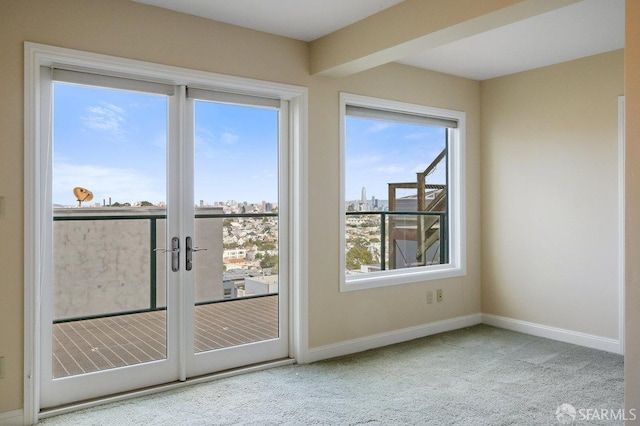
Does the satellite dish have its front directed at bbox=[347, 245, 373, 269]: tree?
no

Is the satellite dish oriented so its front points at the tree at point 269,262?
no

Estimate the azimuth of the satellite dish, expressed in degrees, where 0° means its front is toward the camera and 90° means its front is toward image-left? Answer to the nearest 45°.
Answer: approximately 315°

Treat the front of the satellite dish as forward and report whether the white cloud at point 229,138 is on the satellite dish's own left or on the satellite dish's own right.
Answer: on the satellite dish's own left

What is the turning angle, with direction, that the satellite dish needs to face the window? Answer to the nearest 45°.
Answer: approximately 45° to its left

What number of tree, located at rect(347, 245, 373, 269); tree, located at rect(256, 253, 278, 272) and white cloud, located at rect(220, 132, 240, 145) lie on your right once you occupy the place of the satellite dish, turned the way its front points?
0
